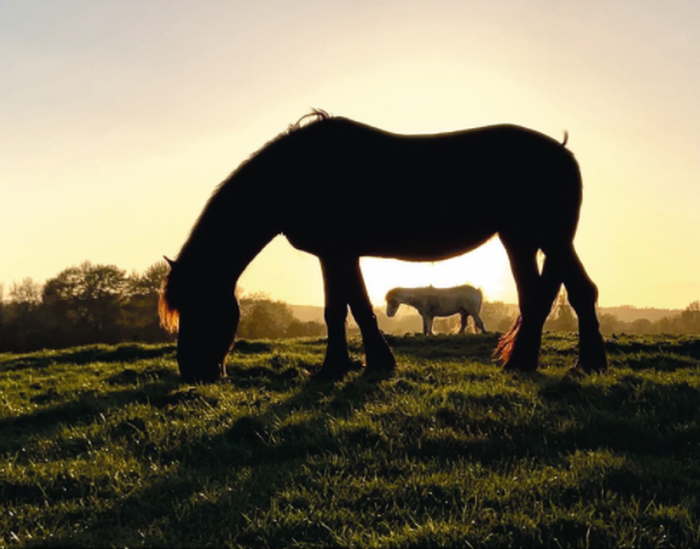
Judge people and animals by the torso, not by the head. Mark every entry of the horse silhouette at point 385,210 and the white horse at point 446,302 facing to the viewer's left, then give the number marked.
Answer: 2

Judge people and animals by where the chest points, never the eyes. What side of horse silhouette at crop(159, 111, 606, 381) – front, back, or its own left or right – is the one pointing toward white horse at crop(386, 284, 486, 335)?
right

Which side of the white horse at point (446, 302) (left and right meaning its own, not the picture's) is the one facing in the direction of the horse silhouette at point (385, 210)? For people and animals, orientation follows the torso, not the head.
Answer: left

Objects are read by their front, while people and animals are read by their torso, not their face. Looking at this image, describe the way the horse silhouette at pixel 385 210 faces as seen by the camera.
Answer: facing to the left of the viewer

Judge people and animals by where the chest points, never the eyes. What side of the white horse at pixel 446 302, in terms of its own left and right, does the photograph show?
left
